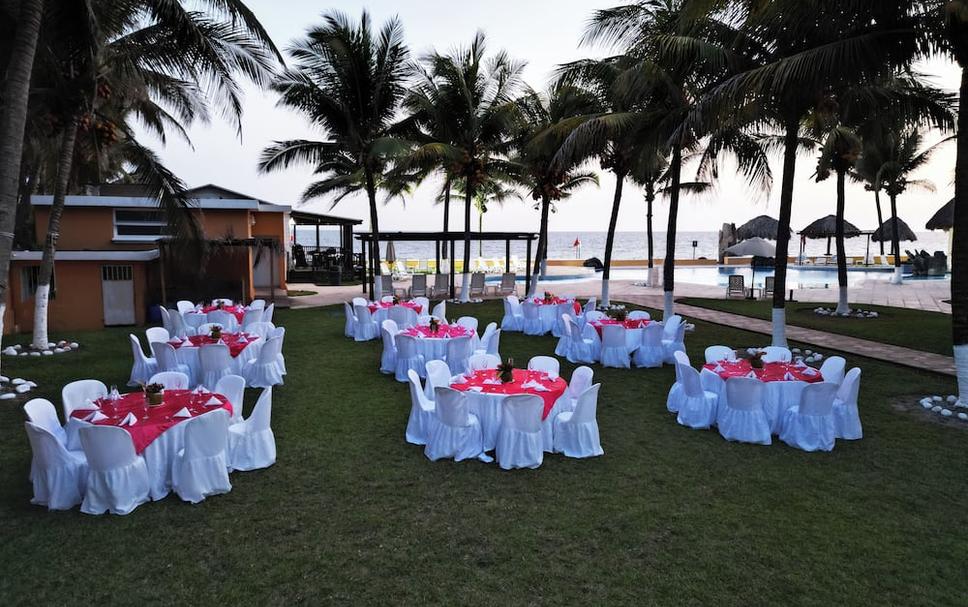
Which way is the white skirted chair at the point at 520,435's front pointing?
away from the camera

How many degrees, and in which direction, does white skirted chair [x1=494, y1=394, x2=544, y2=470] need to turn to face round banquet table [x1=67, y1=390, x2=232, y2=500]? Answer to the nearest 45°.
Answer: approximately 90° to its left

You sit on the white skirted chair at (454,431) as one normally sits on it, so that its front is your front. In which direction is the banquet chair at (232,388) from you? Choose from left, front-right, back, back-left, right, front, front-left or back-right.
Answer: back-left

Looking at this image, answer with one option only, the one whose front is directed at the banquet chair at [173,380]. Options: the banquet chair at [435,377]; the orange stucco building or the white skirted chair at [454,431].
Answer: the orange stucco building

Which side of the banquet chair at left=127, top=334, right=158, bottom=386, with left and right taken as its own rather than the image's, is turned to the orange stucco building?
left

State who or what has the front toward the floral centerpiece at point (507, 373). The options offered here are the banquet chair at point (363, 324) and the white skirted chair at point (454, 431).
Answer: the white skirted chair

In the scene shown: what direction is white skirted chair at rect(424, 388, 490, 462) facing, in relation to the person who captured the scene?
facing away from the viewer and to the right of the viewer

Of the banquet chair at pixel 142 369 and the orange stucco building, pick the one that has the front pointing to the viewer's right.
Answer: the banquet chair

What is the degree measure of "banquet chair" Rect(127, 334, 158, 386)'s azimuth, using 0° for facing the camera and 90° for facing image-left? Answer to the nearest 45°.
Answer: approximately 270°

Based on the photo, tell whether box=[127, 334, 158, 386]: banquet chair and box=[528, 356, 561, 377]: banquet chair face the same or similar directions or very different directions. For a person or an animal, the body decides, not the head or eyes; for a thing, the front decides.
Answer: very different directions

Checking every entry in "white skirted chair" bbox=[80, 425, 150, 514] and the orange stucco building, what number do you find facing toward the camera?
1

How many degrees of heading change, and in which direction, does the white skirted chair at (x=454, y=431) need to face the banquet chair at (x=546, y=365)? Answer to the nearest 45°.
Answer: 0° — it already faces it
